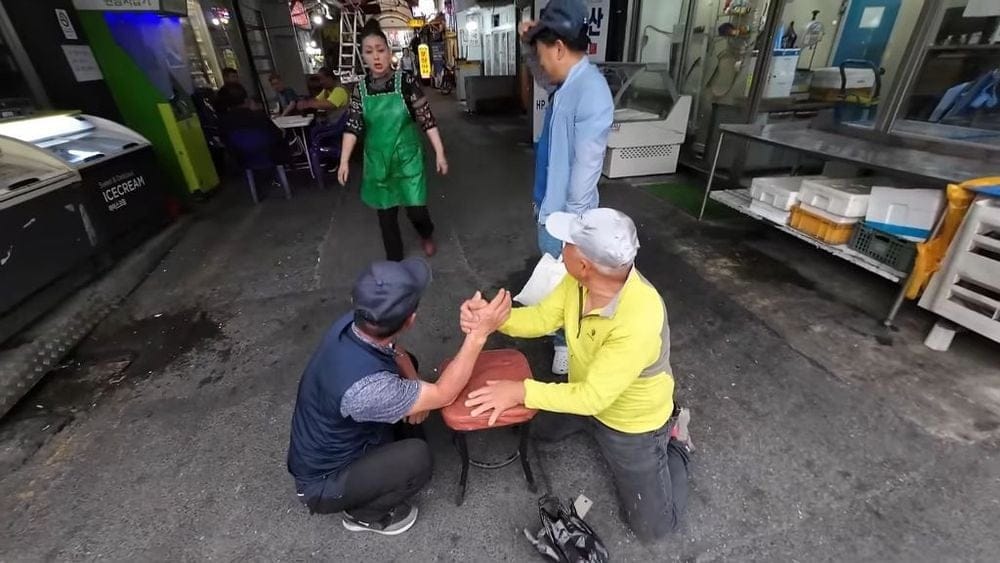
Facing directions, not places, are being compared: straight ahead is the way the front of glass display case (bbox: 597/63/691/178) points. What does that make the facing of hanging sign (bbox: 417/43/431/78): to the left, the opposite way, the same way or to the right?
to the left

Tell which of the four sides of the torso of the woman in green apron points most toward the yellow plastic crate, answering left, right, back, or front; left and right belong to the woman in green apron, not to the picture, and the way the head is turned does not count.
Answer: left

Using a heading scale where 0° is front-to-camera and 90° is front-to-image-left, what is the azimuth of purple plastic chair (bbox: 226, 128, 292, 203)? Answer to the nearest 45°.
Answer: approximately 225°

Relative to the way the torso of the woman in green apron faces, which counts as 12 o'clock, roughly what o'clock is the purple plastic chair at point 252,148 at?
The purple plastic chair is roughly at 5 o'clock from the woman in green apron.

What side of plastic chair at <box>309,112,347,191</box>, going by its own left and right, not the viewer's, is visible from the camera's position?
left

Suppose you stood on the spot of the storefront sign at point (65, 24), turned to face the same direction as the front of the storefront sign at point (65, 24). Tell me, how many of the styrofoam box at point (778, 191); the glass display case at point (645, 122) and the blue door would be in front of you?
3

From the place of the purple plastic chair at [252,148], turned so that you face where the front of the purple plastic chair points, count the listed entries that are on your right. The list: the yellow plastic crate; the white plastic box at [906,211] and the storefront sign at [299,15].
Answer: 2

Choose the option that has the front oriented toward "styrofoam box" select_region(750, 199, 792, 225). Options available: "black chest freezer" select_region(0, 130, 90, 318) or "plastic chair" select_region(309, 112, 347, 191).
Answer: the black chest freezer

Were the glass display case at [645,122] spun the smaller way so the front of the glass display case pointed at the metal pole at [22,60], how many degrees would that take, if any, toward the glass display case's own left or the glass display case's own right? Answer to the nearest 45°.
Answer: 0° — it already faces it
